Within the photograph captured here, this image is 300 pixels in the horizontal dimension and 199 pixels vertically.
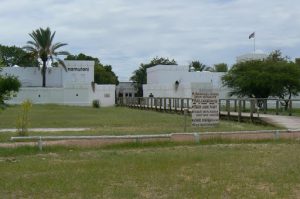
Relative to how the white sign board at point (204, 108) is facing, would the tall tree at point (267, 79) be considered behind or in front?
behind

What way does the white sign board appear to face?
toward the camera
